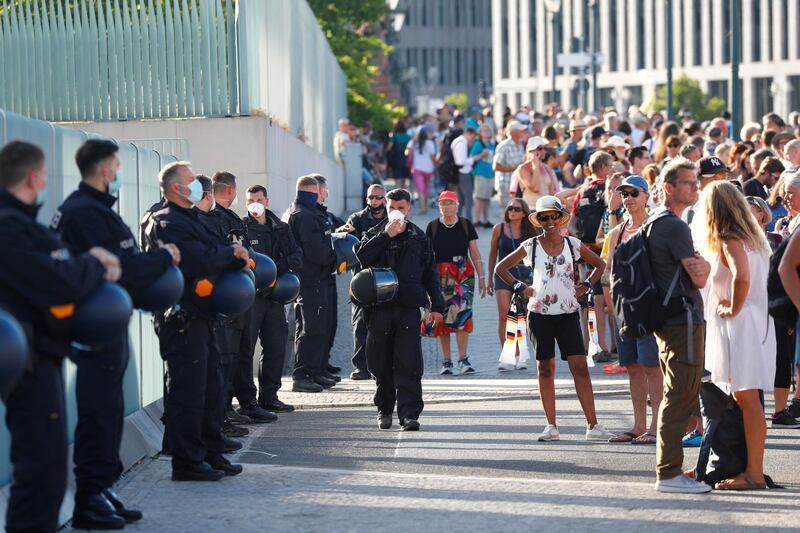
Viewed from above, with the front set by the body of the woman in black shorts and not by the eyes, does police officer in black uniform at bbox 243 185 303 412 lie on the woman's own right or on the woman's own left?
on the woman's own right

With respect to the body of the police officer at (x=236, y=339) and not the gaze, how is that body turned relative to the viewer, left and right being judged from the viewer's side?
facing to the right of the viewer

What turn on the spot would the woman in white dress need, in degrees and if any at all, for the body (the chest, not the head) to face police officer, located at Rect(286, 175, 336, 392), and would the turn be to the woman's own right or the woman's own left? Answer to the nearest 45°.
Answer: approximately 45° to the woman's own right

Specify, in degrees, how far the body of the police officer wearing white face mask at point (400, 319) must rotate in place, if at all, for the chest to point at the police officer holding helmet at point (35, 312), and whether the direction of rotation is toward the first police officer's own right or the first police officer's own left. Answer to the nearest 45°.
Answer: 0° — they already face them

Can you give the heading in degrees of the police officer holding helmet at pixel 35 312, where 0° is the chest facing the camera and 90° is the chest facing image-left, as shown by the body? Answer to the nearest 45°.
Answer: approximately 270°

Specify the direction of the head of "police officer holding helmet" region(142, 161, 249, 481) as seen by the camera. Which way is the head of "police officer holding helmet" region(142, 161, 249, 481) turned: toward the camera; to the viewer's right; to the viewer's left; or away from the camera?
to the viewer's right

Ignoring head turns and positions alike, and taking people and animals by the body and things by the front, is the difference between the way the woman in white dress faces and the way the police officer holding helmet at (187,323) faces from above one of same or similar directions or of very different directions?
very different directions

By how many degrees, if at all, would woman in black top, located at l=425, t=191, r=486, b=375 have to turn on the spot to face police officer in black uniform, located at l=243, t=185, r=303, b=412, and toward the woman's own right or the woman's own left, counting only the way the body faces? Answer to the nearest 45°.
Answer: approximately 45° to the woman's own right

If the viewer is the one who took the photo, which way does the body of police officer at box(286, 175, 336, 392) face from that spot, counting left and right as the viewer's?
facing to the right of the viewer

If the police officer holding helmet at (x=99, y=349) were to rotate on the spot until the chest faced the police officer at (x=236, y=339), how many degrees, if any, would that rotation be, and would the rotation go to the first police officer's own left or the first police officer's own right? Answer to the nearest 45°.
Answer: approximately 90° to the first police officer's own left

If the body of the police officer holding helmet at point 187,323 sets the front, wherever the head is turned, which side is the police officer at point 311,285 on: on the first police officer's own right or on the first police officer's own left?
on the first police officer's own left

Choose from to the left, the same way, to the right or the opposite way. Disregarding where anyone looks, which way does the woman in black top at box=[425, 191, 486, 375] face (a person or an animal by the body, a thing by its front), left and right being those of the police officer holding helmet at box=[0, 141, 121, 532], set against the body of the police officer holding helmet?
to the right

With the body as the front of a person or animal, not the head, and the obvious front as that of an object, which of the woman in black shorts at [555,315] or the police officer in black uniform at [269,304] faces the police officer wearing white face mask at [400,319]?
the police officer in black uniform

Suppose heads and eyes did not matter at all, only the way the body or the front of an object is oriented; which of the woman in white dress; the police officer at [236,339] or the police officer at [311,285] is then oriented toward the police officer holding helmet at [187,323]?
the woman in white dress
